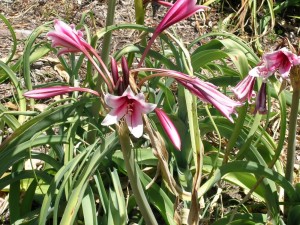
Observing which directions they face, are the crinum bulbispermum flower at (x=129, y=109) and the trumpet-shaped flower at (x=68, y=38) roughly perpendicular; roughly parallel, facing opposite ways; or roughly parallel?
roughly perpendicular

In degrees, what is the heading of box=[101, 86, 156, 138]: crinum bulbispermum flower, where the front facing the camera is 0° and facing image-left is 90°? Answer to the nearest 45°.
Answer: approximately 0°

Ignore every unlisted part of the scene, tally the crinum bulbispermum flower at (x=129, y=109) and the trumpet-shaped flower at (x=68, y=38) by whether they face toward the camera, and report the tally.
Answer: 1

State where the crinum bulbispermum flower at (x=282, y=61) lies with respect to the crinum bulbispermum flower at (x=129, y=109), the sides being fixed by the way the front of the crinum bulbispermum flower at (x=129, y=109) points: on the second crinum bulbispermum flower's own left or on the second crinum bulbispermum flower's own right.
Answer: on the second crinum bulbispermum flower's own left

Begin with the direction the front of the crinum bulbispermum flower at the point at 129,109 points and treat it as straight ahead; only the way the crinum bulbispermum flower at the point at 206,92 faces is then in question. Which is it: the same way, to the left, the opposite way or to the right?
to the left

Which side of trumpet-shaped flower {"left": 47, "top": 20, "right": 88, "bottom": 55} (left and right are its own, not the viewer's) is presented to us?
left

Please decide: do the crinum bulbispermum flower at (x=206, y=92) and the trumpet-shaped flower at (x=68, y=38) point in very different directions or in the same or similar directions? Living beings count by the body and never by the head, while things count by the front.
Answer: very different directions

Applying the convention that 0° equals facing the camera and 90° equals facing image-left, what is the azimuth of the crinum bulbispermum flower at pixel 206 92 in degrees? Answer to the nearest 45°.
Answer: approximately 270°
